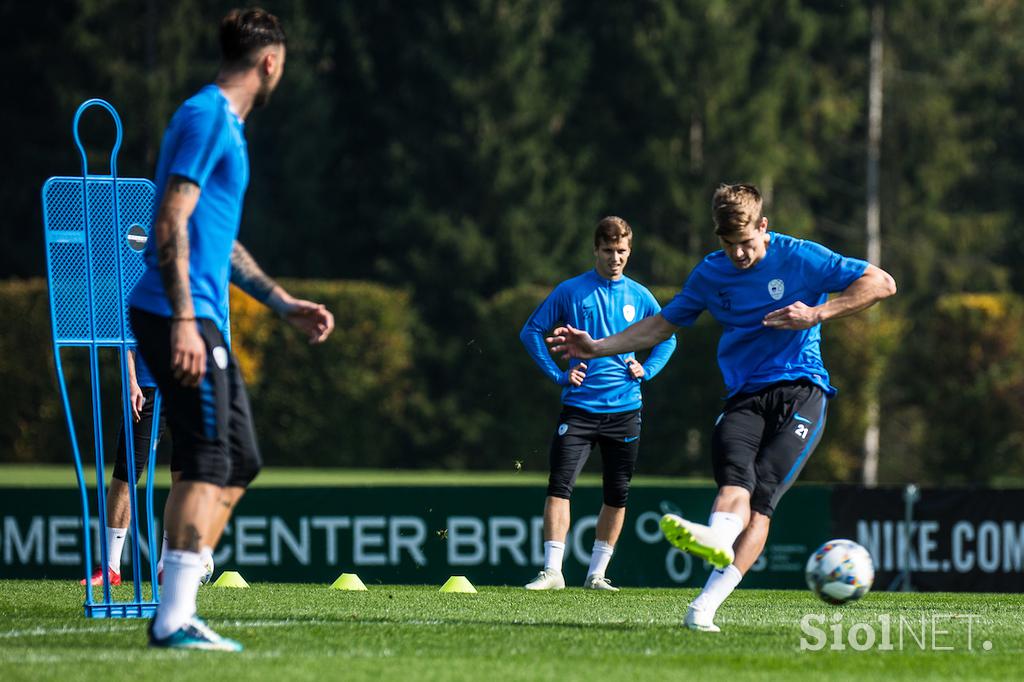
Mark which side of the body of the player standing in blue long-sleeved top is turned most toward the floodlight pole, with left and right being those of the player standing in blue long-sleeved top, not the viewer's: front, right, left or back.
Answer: back

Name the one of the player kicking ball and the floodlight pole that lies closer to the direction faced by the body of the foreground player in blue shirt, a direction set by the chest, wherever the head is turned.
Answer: the player kicking ball

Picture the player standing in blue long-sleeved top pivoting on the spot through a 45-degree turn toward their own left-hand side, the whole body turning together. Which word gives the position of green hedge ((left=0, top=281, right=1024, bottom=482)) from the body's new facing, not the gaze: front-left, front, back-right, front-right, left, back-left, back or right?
back-left

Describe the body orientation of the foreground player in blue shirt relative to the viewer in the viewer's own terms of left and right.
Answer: facing to the right of the viewer

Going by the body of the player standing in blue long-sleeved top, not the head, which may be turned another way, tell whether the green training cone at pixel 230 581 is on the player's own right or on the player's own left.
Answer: on the player's own right

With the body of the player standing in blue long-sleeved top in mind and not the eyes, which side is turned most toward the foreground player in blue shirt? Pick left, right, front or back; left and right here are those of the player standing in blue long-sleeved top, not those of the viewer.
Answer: front

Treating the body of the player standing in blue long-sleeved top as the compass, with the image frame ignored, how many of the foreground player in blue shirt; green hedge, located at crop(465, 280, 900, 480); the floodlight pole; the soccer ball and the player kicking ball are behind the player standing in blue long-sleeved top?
2

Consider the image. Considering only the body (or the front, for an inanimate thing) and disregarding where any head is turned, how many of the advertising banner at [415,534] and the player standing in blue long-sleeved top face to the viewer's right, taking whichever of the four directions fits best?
0

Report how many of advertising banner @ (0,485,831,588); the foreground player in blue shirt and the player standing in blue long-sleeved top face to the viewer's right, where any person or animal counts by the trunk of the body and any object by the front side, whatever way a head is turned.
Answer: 1

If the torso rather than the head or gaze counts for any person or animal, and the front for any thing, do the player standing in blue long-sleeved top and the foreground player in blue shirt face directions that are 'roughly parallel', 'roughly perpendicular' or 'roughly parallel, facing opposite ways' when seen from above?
roughly perpendicular

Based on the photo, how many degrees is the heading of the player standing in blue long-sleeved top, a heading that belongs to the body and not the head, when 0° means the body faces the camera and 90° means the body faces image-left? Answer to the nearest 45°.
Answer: approximately 0°

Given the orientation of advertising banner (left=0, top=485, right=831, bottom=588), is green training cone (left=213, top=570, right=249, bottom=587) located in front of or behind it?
in front

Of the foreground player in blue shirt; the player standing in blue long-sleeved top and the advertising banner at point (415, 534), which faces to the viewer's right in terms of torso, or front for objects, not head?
the foreground player in blue shirt

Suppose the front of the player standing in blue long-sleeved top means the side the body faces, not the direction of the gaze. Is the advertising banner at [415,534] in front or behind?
behind
